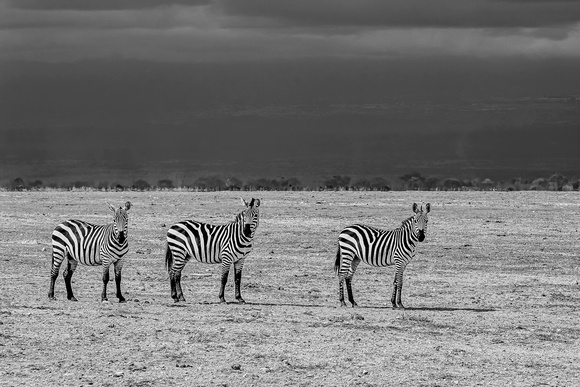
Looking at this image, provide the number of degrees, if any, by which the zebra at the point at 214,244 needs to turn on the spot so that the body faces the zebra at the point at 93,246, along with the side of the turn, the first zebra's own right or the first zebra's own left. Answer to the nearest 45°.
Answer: approximately 180°

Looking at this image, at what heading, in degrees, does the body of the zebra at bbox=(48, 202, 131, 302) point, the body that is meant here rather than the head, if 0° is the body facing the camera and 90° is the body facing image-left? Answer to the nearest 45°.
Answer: approximately 315°

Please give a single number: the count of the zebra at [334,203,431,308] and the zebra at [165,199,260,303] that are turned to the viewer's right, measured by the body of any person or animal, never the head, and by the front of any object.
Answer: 2

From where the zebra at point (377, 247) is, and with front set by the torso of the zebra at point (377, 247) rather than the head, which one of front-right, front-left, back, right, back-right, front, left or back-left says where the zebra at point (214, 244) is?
back

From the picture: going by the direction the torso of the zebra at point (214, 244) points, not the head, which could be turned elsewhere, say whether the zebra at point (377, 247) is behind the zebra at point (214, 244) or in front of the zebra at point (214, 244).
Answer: in front

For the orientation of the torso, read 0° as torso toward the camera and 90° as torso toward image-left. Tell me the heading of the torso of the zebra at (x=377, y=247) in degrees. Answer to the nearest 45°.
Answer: approximately 270°

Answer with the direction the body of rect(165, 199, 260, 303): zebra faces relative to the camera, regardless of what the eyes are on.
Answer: to the viewer's right

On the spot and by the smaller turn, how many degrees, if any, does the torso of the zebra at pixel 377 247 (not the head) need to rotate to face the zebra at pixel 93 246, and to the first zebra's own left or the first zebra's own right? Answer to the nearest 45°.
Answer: approximately 180°

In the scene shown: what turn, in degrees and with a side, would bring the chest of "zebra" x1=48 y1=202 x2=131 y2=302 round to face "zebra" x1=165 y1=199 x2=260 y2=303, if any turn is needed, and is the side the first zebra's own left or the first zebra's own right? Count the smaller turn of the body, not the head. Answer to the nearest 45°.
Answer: approximately 45° to the first zebra's own left
